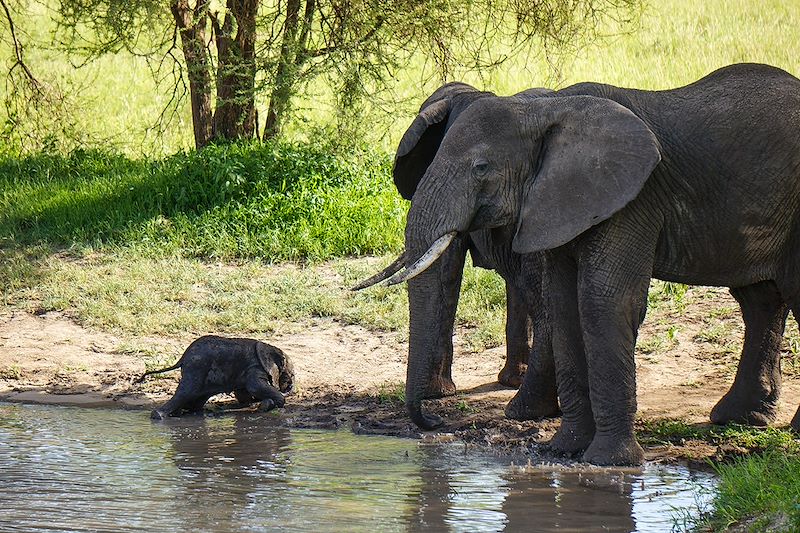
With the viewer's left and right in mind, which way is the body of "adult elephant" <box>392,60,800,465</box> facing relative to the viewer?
facing the viewer and to the left of the viewer

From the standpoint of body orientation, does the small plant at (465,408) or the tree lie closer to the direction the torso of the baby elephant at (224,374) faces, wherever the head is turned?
the small plant

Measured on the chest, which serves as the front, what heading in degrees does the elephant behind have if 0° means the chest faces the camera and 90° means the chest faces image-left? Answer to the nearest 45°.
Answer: approximately 45°

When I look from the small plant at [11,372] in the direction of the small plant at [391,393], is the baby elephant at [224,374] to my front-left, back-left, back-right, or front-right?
front-right

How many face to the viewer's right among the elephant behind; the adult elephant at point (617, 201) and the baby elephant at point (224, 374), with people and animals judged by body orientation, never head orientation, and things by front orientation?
1

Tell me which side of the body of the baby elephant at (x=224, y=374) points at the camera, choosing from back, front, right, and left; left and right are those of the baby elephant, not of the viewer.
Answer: right

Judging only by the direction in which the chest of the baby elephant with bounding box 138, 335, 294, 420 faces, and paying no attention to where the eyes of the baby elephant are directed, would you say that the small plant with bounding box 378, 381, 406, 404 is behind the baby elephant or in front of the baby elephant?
in front

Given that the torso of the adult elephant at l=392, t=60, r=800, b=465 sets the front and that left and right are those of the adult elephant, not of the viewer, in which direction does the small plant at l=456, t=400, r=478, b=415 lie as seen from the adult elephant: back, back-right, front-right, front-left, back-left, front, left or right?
right

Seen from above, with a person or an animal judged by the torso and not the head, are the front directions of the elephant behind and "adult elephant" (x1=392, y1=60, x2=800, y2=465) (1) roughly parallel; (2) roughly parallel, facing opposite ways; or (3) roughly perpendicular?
roughly parallel

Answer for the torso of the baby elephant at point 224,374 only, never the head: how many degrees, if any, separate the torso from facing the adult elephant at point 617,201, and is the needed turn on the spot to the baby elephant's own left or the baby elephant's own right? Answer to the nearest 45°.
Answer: approximately 45° to the baby elephant's own right

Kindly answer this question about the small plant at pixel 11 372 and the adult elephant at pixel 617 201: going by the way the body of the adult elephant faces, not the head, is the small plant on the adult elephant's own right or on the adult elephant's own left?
on the adult elephant's own right

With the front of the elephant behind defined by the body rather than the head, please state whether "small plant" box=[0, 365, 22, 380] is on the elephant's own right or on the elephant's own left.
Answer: on the elephant's own right
